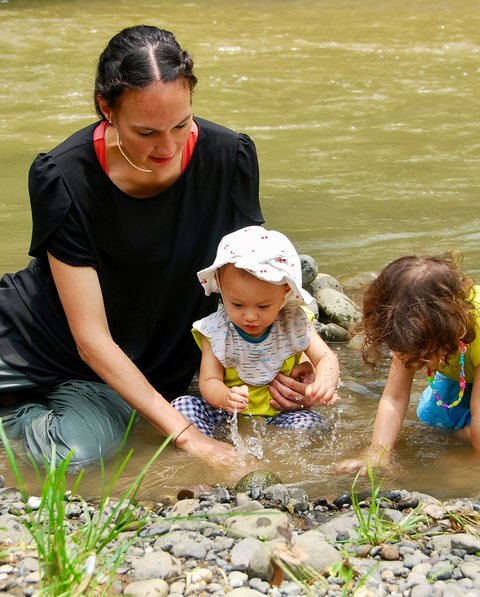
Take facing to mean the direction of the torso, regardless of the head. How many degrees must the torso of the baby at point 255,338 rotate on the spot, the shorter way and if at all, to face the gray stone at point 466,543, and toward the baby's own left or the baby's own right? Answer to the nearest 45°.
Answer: approximately 45° to the baby's own left

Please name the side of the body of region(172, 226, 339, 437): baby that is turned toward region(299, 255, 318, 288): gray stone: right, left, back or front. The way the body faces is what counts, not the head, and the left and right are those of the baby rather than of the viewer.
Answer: back

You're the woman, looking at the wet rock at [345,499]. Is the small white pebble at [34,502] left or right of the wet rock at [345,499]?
right

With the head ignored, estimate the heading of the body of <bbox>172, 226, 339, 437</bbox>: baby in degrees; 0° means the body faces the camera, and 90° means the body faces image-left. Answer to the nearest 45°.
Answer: approximately 0°

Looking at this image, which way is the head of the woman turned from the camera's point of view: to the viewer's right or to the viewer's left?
to the viewer's right

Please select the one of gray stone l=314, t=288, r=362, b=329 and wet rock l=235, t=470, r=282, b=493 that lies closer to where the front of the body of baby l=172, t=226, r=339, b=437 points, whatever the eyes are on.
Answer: the wet rock

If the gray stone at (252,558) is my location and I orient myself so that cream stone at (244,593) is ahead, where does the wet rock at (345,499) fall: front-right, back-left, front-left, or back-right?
back-left

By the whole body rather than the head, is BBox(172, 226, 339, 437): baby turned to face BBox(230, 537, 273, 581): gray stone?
yes

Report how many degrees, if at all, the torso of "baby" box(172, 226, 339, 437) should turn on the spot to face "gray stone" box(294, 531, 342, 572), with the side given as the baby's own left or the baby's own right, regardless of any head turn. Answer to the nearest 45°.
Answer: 0° — they already face it
